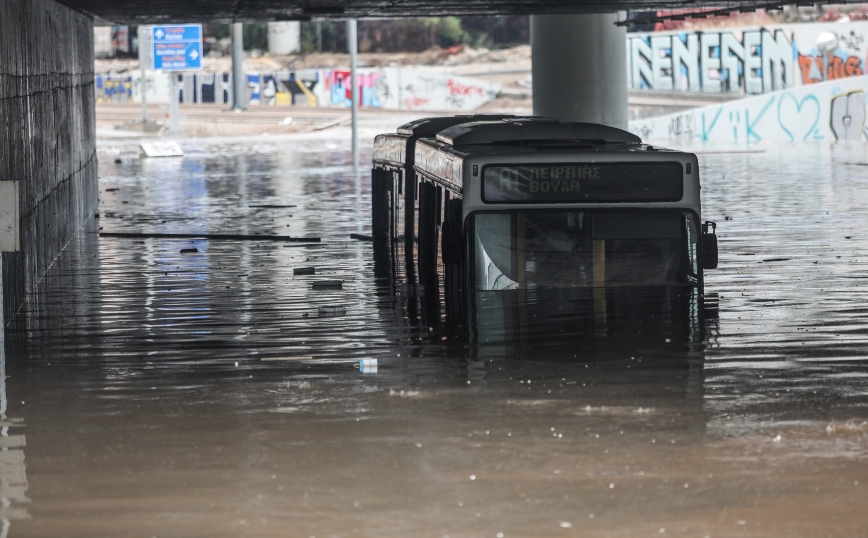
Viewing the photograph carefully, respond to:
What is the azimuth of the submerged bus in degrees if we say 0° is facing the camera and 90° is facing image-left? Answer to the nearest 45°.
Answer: approximately 0°

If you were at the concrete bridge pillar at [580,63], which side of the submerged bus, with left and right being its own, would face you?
back

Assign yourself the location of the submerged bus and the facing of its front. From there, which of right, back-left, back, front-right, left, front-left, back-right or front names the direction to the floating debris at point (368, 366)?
front-right
